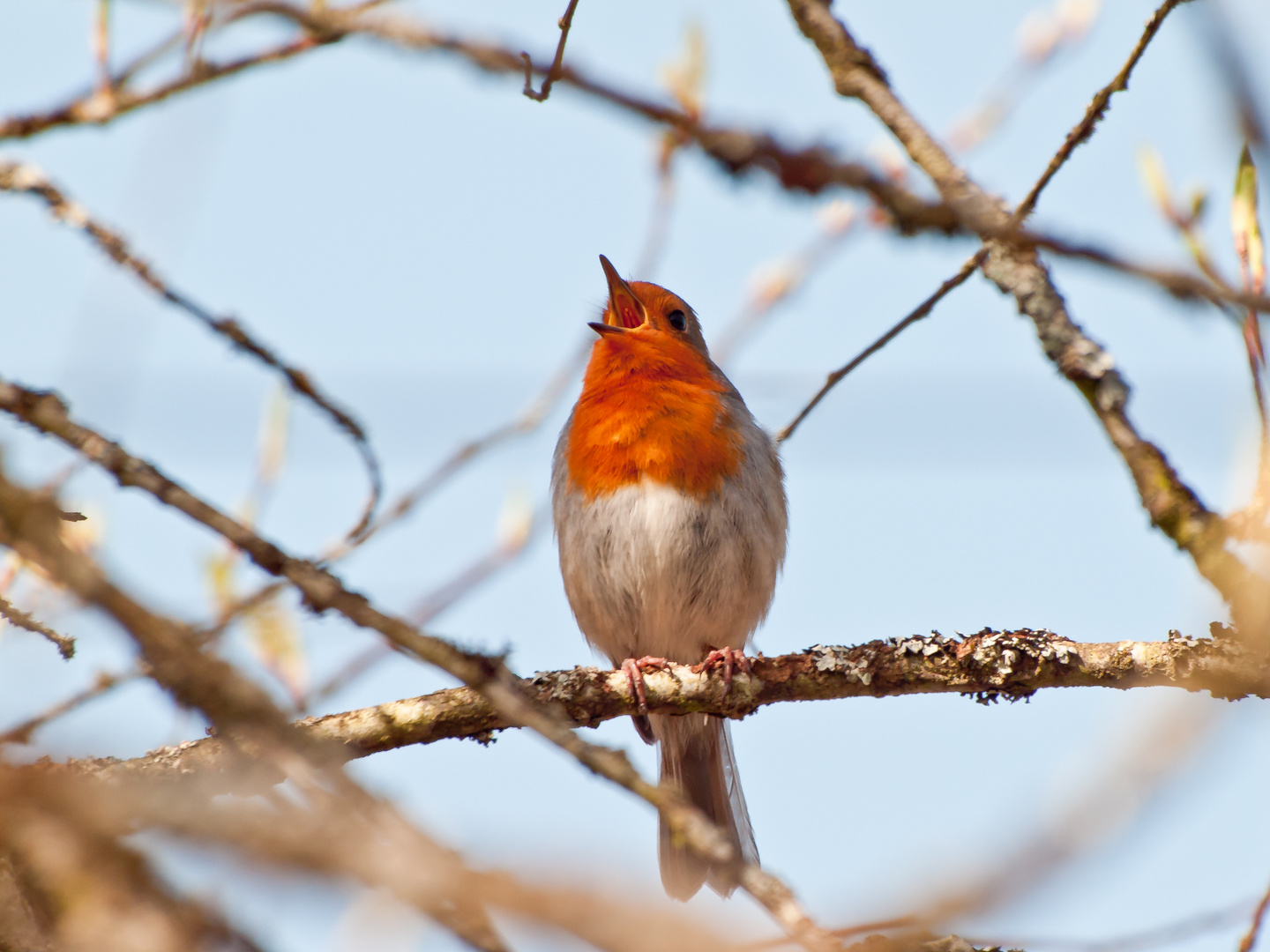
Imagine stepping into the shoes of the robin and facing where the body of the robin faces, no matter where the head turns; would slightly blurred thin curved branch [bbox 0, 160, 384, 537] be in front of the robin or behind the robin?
in front

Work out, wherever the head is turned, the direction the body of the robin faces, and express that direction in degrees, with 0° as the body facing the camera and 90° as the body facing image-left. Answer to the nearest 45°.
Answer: approximately 0°
